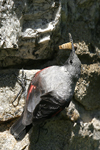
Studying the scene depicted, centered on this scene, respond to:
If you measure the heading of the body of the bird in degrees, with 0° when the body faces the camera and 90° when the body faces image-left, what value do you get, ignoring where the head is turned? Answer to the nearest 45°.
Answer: approximately 225°

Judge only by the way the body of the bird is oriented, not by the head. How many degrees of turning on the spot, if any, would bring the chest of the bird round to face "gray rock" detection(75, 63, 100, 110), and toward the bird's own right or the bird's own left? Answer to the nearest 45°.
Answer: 0° — it already faces it
